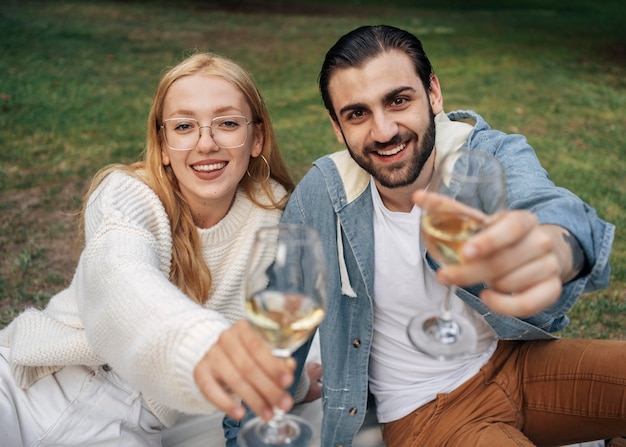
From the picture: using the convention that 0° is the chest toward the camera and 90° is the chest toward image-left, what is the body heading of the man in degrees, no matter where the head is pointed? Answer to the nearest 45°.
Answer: approximately 0°

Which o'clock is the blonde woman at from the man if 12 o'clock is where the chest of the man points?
The blonde woman is roughly at 3 o'clock from the man.
